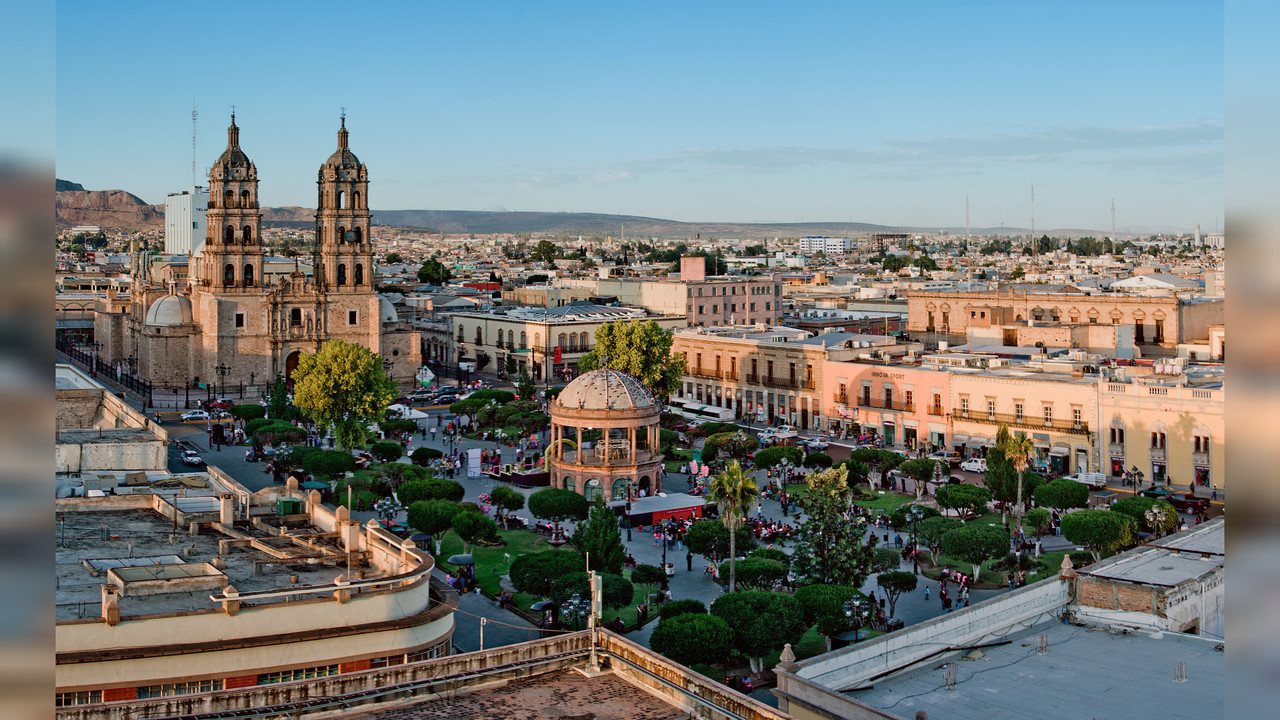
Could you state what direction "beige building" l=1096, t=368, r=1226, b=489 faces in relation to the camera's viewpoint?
facing the viewer and to the left of the viewer

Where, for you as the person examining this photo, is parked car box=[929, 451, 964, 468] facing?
facing away from the viewer and to the left of the viewer

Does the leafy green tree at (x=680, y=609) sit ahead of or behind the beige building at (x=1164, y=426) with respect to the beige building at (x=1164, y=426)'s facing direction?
ahead

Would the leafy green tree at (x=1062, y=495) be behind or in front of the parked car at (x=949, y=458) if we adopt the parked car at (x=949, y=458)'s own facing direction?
behind

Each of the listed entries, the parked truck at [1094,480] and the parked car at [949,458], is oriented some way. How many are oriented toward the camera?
0

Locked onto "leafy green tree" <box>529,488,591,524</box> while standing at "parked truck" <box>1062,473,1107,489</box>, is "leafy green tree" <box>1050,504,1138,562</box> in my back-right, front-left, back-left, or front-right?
front-left

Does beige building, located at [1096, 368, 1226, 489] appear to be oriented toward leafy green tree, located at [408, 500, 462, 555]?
yes

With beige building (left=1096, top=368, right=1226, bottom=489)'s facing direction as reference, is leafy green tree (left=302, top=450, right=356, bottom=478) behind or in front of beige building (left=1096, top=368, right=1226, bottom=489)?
in front

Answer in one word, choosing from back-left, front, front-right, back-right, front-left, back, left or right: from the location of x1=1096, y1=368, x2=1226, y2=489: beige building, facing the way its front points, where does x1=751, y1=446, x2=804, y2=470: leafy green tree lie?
front-right

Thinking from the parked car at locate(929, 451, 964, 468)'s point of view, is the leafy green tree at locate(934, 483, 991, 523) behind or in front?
behind

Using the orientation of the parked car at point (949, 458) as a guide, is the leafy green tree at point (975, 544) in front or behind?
behind
